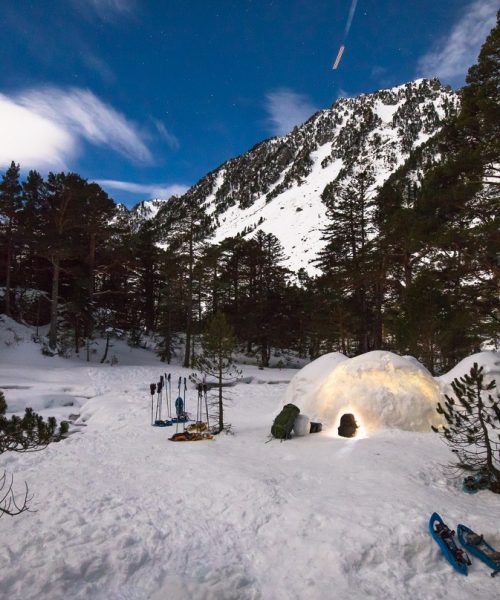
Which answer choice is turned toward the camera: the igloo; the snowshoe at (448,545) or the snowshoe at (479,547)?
the igloo

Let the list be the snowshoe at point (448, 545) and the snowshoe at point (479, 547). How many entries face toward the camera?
0

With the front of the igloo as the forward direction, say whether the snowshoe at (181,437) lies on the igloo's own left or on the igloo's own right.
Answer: on the igloo's own right

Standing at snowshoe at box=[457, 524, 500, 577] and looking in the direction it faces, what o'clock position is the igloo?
The igloo is roughly at 1 o'clock from the snowshoe.

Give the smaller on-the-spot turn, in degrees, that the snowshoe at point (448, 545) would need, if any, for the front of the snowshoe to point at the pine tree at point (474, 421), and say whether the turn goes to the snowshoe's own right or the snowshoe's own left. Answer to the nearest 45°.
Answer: approximately 45° to the snowshoe's own right

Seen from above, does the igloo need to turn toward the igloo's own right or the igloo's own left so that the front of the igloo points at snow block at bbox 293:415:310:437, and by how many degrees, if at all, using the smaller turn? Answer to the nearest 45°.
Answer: approximately 45° to the igloo's own right

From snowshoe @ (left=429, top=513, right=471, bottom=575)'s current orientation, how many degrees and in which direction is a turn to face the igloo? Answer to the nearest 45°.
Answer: approximately 45° to its right

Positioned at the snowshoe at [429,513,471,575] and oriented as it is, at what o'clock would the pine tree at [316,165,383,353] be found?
The pine tree is roughly at 1 o'clock from the snowshoe.

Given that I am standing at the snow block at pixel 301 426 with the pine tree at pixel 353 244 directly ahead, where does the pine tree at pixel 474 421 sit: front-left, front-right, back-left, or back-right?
back-right

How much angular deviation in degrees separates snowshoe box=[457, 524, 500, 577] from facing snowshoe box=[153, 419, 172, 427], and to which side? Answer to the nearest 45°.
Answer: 0° — it already faces it

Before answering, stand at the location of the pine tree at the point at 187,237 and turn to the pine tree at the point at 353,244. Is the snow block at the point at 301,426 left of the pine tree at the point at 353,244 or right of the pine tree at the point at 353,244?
right

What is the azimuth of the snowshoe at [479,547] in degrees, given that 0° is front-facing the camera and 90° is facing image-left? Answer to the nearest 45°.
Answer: approximately 135°

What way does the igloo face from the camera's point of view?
toward the camera

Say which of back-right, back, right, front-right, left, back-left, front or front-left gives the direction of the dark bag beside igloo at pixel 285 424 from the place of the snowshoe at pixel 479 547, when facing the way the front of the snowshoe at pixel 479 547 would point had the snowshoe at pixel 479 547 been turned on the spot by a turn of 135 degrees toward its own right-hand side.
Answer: back-left

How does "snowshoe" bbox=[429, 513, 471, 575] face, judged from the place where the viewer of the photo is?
facing away from the viewer and to the left of the viewer
